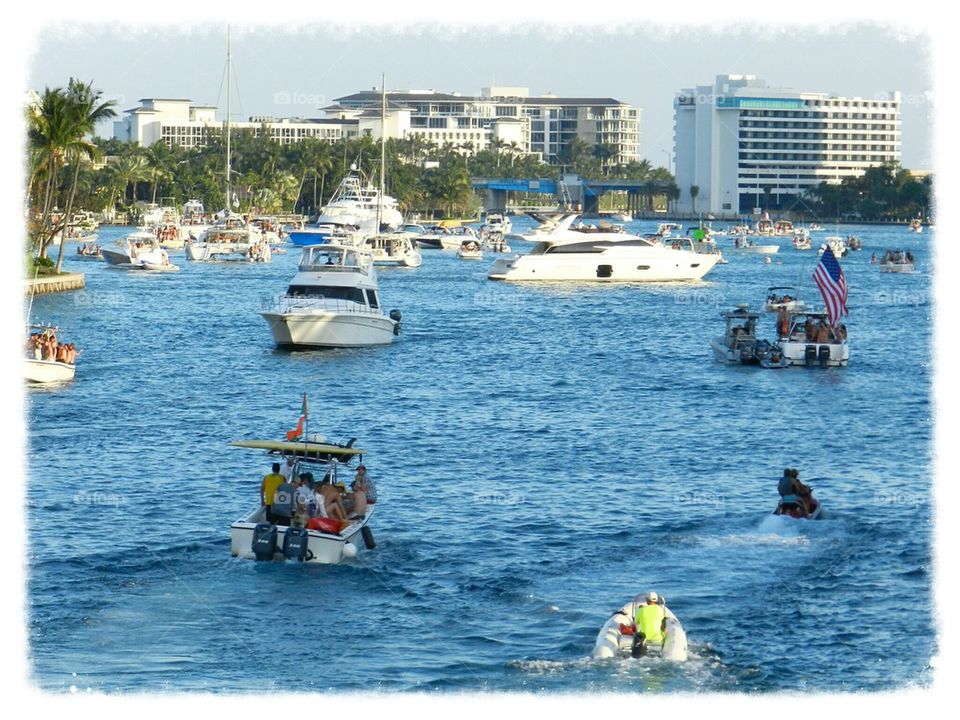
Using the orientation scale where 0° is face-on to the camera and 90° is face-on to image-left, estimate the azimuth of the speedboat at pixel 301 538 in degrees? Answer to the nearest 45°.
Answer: approximately 225°

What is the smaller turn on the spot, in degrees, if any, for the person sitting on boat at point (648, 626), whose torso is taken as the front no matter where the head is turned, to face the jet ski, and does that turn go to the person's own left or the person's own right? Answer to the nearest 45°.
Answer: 0° — they already face it

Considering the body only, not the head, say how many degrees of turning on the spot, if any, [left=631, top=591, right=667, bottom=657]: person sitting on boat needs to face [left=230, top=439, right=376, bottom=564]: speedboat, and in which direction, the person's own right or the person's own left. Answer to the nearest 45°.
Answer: approximately 45° to the person's own left

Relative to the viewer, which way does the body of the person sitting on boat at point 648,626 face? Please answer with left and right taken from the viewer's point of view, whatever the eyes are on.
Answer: facing away from the viewer

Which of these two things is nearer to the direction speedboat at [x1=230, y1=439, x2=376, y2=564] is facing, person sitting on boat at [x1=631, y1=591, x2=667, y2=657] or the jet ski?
the jet ski

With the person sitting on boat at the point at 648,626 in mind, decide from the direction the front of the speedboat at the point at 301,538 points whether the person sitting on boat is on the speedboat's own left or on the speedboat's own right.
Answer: on the speedboat's own right

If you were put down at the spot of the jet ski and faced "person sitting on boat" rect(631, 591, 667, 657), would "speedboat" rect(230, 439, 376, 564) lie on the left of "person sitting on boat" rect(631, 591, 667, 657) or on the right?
right
